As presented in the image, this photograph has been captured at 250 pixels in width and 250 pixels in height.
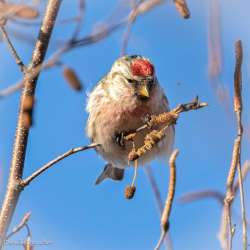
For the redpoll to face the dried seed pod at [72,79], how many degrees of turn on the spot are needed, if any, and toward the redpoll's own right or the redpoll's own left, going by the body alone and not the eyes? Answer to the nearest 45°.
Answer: approximately 45° to the redpoll's own right

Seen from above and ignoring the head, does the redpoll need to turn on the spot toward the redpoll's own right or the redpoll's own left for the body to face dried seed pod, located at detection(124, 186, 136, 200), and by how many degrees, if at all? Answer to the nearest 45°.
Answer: approximately 45° to the redpoll's own right

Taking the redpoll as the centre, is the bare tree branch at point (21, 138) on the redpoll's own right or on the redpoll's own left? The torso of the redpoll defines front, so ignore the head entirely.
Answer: on the redpoll's own right

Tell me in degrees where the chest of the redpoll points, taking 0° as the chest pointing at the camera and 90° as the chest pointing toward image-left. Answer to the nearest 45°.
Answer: approximately 315°
